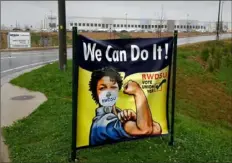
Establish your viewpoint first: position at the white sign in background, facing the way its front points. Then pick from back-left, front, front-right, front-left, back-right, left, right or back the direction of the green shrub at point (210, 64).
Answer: front-left

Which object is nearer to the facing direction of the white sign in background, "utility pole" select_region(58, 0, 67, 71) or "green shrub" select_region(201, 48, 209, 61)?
the utility pole

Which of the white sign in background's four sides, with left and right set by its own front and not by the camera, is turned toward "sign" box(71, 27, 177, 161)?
front

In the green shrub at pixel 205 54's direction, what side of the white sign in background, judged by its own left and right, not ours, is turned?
front

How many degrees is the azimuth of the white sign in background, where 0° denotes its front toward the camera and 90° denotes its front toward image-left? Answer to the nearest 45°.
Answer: approximately 0°

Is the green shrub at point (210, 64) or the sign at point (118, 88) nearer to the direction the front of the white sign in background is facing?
the sign

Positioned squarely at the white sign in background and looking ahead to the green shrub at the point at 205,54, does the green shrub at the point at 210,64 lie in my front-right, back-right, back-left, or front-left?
front-right

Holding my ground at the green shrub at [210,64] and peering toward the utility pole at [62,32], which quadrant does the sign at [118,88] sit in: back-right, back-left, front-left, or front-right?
front-left

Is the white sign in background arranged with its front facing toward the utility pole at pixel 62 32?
yes
